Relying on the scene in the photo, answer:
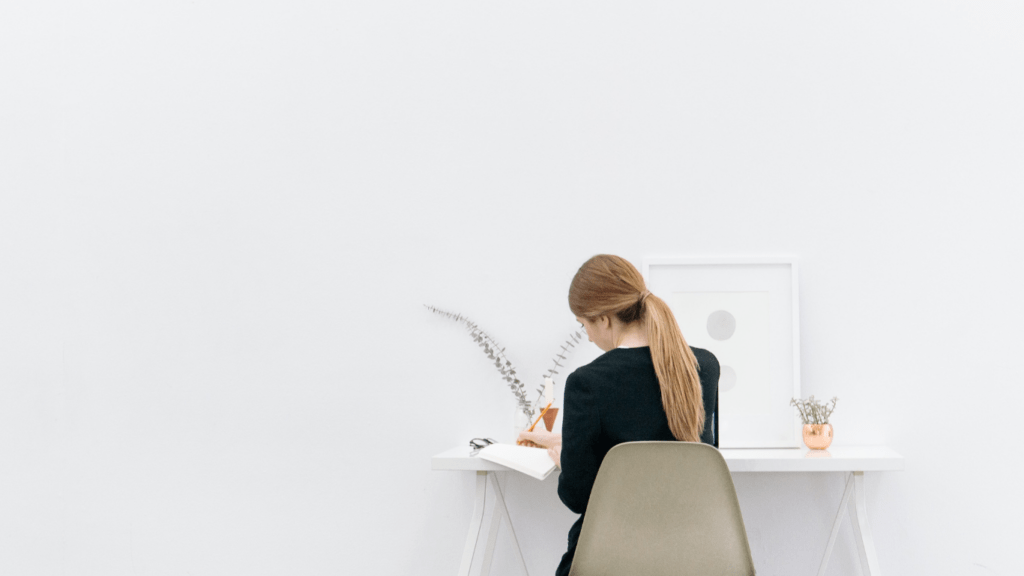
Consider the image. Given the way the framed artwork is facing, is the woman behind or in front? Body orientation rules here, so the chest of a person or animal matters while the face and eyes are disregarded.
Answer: in front

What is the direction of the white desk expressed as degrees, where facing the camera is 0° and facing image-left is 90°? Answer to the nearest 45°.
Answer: approximately 0°

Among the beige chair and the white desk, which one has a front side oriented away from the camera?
the beige chair

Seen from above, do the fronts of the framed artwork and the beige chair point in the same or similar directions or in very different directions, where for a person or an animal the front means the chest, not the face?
very different directions

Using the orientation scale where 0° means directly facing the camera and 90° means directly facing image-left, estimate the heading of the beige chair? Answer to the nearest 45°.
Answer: approximately 180°

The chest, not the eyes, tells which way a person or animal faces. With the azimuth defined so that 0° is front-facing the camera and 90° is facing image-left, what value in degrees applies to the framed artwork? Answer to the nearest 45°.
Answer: approximately 0°

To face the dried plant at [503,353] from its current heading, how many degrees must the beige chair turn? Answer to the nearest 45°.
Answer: approximately 45° to its left

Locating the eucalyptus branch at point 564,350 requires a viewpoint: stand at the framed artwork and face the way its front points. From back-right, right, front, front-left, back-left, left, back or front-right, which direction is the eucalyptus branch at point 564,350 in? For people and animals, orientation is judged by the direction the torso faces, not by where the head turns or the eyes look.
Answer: right

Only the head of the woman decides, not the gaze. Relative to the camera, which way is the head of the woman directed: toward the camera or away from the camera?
away from the camera

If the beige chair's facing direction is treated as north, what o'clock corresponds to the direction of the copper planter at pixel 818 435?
The copper planter is roughly at 1 o'clock from the beige chair.
